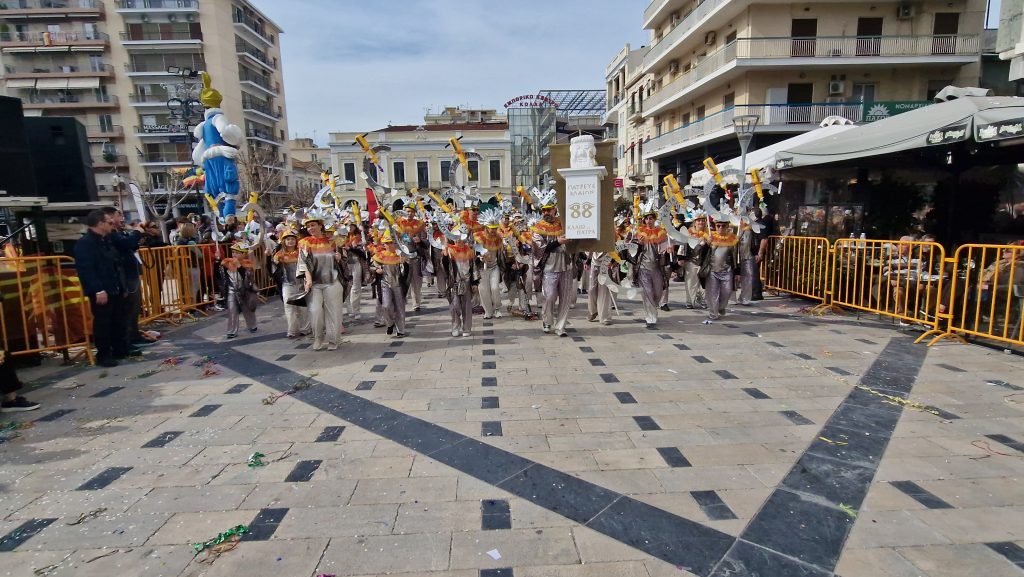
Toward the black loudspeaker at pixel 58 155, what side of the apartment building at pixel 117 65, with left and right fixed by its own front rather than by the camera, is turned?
front

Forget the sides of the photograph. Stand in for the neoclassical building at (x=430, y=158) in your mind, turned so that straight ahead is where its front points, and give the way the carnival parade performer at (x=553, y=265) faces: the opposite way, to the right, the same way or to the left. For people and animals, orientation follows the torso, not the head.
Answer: the same way

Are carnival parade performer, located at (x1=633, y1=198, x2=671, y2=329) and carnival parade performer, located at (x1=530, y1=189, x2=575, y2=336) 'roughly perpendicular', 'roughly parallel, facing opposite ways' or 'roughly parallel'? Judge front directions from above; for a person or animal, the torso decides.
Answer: roughly parallel

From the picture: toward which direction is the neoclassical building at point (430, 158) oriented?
toward the camera

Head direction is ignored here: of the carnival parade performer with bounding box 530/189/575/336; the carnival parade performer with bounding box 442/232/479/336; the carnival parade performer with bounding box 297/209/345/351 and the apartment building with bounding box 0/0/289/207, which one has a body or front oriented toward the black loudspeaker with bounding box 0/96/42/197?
the apartment building

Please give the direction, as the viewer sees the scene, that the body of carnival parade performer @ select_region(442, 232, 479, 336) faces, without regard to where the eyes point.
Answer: toward the camera

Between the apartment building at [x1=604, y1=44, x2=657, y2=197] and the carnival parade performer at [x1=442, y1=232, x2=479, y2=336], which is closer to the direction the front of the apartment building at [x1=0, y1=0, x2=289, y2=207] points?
the carnival parade performer

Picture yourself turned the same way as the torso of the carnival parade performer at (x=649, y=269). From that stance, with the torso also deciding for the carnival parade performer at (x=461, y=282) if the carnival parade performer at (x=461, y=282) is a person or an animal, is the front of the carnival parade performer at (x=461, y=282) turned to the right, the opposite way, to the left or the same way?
the same way

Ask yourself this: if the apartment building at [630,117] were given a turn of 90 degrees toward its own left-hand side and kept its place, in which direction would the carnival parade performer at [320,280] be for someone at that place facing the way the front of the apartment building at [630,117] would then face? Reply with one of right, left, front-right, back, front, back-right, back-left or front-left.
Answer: front-right

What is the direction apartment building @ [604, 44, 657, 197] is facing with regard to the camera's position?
facing the viewer and to the left of the viewer

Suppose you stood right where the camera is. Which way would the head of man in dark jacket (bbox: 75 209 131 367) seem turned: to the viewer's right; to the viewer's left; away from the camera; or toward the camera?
to the viewer's right

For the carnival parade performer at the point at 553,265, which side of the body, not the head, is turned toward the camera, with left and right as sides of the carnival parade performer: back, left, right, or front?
front

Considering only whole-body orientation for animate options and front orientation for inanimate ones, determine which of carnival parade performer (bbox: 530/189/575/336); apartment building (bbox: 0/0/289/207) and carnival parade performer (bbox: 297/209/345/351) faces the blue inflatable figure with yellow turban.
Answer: the apartment building

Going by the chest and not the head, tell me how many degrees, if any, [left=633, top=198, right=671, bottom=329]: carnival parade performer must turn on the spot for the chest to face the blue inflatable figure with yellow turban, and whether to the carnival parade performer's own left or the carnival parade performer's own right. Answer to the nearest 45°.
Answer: approximately 90° to the carnival parade performer's own right

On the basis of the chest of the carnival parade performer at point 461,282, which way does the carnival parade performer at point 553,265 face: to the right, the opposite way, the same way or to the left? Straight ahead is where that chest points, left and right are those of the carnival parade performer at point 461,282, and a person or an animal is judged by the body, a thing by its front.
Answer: the same way

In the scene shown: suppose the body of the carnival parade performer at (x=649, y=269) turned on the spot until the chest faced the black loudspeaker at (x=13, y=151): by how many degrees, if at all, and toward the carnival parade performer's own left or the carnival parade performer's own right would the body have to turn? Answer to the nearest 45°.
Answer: approximately 90° to the carnival parade performer's own right

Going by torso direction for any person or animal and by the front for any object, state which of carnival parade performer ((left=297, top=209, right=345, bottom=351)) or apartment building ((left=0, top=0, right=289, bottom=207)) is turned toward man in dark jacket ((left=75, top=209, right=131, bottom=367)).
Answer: the apartment building

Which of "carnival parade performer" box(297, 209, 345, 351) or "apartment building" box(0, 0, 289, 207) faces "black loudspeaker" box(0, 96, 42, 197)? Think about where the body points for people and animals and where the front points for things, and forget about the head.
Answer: the apartment building

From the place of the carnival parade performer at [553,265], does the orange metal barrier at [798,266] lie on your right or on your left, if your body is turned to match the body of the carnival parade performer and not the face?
on your left
